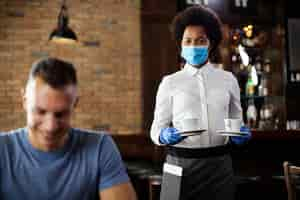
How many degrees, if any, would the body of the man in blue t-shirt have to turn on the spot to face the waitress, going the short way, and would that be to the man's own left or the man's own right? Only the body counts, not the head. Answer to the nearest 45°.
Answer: approximately 135° to the man's own left

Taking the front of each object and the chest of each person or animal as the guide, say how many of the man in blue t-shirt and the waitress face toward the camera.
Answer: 2

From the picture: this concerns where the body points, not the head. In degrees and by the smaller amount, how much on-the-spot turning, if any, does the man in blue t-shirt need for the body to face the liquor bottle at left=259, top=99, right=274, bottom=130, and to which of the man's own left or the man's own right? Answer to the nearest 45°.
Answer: approximately 135° to the man's own left

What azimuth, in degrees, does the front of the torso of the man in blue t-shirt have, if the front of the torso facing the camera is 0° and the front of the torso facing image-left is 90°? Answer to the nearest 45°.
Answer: approximately 0°

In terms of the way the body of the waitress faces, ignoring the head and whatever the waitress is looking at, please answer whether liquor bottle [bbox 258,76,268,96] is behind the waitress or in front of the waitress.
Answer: behind

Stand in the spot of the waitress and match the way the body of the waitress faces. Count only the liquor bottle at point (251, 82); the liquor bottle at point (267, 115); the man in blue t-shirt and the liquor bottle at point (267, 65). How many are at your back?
3

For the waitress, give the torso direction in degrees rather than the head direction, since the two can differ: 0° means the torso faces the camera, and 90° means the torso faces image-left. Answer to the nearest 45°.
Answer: approximately 0°
